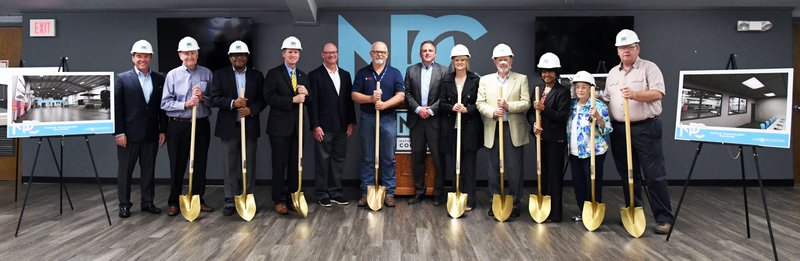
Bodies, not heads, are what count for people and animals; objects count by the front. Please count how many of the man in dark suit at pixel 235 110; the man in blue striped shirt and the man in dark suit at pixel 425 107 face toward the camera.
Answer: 3

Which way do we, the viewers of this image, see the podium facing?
facing the viewer

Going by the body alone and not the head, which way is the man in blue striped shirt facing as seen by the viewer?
toward the camera

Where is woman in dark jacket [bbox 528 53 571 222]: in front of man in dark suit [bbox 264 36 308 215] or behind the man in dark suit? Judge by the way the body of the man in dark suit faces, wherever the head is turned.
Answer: in front

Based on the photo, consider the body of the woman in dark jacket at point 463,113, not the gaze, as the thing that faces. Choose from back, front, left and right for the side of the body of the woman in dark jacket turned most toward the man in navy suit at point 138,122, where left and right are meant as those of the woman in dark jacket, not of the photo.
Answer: right

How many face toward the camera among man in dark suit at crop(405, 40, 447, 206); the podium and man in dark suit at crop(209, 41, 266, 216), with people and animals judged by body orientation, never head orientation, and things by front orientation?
3

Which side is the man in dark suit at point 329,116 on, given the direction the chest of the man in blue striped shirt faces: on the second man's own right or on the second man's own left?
on the second man's own left

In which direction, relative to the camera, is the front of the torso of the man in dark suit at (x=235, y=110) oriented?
toward the camera

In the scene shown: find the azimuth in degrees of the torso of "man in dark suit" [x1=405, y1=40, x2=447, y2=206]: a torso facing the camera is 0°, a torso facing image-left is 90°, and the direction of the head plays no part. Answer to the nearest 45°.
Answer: approximately 0°

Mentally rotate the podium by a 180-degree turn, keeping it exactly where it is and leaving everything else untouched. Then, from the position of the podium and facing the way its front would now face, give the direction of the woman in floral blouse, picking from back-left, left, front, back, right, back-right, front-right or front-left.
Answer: back-right
